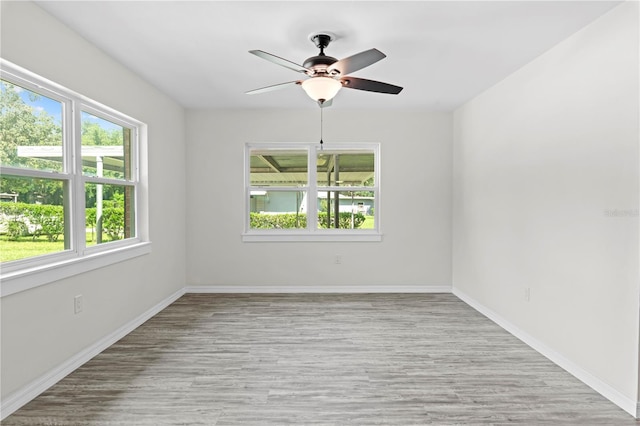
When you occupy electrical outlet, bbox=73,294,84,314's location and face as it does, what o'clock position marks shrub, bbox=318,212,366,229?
The shrub is roughly at 10 o'clock from the electrical outlet.

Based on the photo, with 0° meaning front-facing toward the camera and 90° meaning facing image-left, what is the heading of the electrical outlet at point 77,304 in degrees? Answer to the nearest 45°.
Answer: approximately 315°

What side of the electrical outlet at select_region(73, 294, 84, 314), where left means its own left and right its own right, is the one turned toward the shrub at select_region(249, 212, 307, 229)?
left

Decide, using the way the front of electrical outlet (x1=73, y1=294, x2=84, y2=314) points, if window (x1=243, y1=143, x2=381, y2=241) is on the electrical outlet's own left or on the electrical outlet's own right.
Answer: on the electrical outlet's own left

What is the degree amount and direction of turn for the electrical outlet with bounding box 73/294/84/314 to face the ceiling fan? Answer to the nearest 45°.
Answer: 0° — it already faces it
